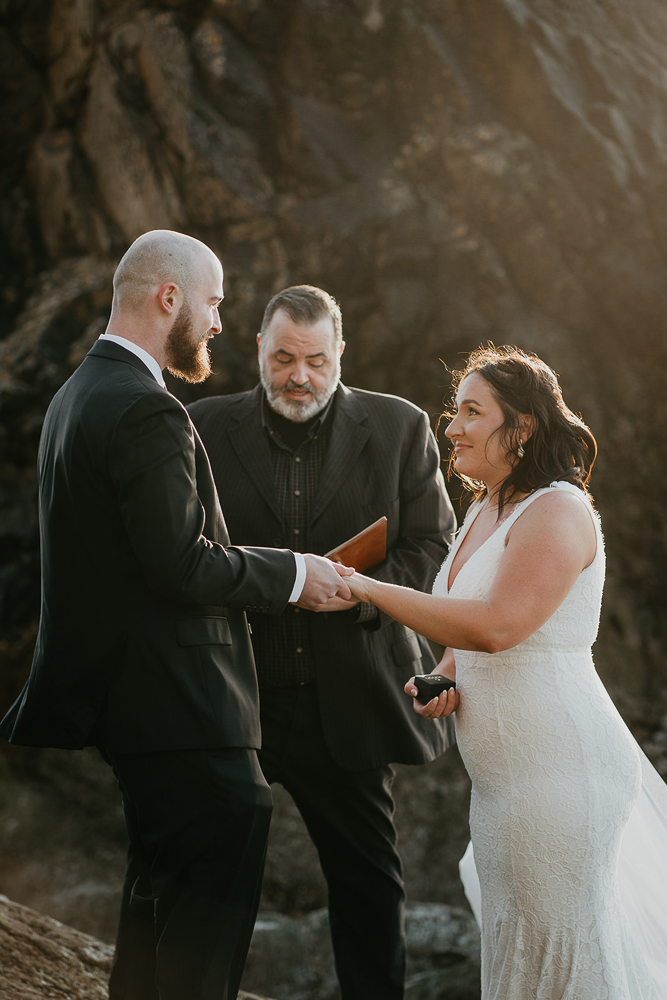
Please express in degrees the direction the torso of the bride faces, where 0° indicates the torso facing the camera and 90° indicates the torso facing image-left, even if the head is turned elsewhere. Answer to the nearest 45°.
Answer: approximately 90°

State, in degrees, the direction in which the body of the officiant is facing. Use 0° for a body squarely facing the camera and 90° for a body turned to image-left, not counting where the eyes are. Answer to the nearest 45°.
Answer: approximately 0°

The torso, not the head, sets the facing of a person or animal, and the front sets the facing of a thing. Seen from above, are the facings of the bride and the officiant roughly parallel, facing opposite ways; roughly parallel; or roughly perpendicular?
roughly perpendicular

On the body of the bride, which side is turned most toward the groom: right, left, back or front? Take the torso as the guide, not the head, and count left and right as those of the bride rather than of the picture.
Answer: front

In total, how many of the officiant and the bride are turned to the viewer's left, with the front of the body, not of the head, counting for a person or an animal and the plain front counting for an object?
1

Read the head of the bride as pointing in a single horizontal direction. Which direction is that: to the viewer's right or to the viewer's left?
to the viewer's left

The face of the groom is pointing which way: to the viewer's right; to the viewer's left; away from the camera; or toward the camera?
to the viewer's right
